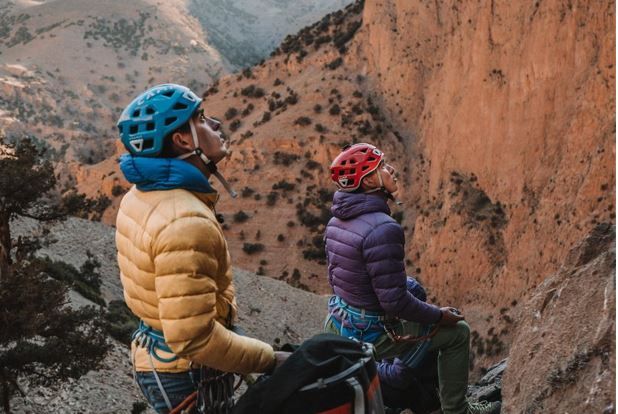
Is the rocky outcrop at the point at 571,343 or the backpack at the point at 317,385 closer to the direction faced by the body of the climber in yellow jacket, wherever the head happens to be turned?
the rocky outcrop

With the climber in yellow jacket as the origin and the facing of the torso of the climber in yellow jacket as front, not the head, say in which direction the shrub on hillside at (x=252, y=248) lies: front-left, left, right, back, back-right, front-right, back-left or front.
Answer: front-left

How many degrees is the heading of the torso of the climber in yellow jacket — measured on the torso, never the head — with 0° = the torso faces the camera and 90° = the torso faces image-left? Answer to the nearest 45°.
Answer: approximately 225°

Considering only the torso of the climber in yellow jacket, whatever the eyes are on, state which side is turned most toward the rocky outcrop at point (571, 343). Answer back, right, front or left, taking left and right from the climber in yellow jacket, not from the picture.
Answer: front

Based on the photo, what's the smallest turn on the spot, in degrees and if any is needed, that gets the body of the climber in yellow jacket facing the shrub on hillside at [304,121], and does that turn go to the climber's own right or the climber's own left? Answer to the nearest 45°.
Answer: approximately 45° to the climber's own left

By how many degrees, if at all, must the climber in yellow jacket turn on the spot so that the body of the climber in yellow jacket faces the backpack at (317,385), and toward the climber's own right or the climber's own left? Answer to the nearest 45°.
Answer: approximately 45° to the climber's own right

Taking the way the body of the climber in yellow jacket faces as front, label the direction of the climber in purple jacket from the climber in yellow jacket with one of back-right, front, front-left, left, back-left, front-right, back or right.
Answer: front
